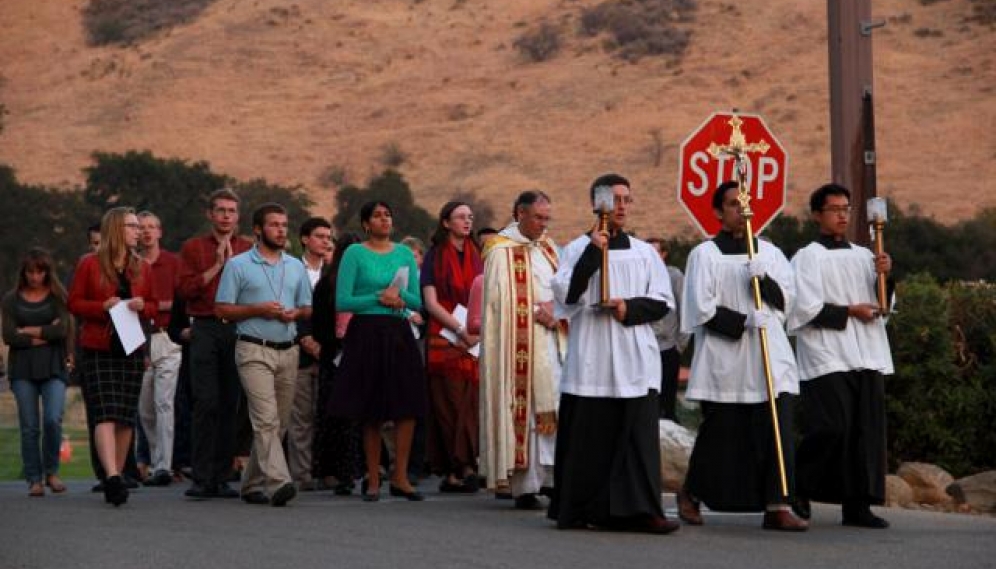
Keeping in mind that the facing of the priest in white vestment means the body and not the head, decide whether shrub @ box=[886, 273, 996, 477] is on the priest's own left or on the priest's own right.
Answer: on the priest's own left

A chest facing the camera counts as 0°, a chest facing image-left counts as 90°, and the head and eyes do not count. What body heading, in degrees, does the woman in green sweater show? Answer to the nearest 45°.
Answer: approximately 315°

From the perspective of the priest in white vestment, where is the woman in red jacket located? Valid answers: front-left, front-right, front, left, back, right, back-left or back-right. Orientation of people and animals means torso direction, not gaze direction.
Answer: back-right

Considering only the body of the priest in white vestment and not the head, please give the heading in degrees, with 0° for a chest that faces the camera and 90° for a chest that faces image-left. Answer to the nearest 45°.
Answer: approximately 315°
